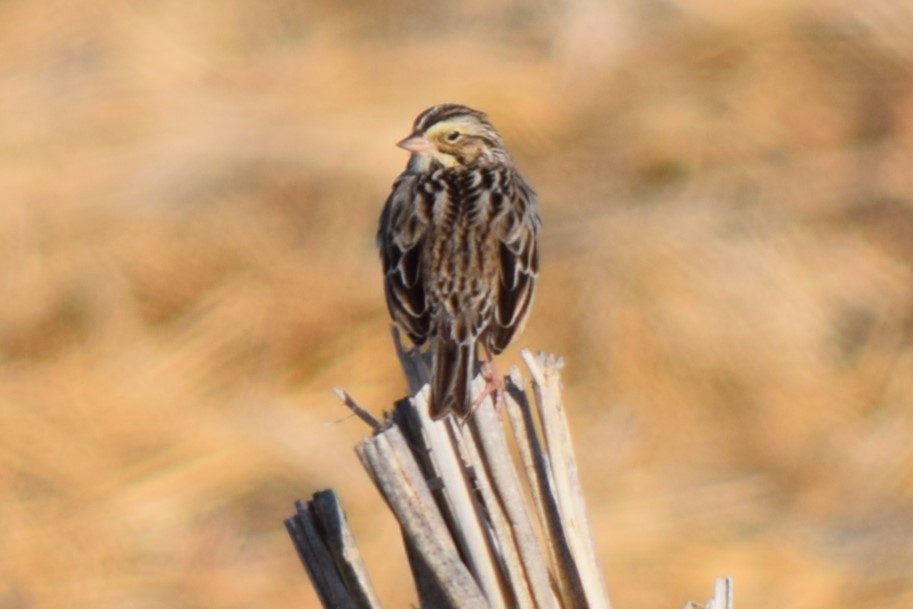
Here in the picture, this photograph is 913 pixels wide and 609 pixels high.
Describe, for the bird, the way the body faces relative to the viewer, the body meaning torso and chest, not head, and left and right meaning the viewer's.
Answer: facing away from the viewer
